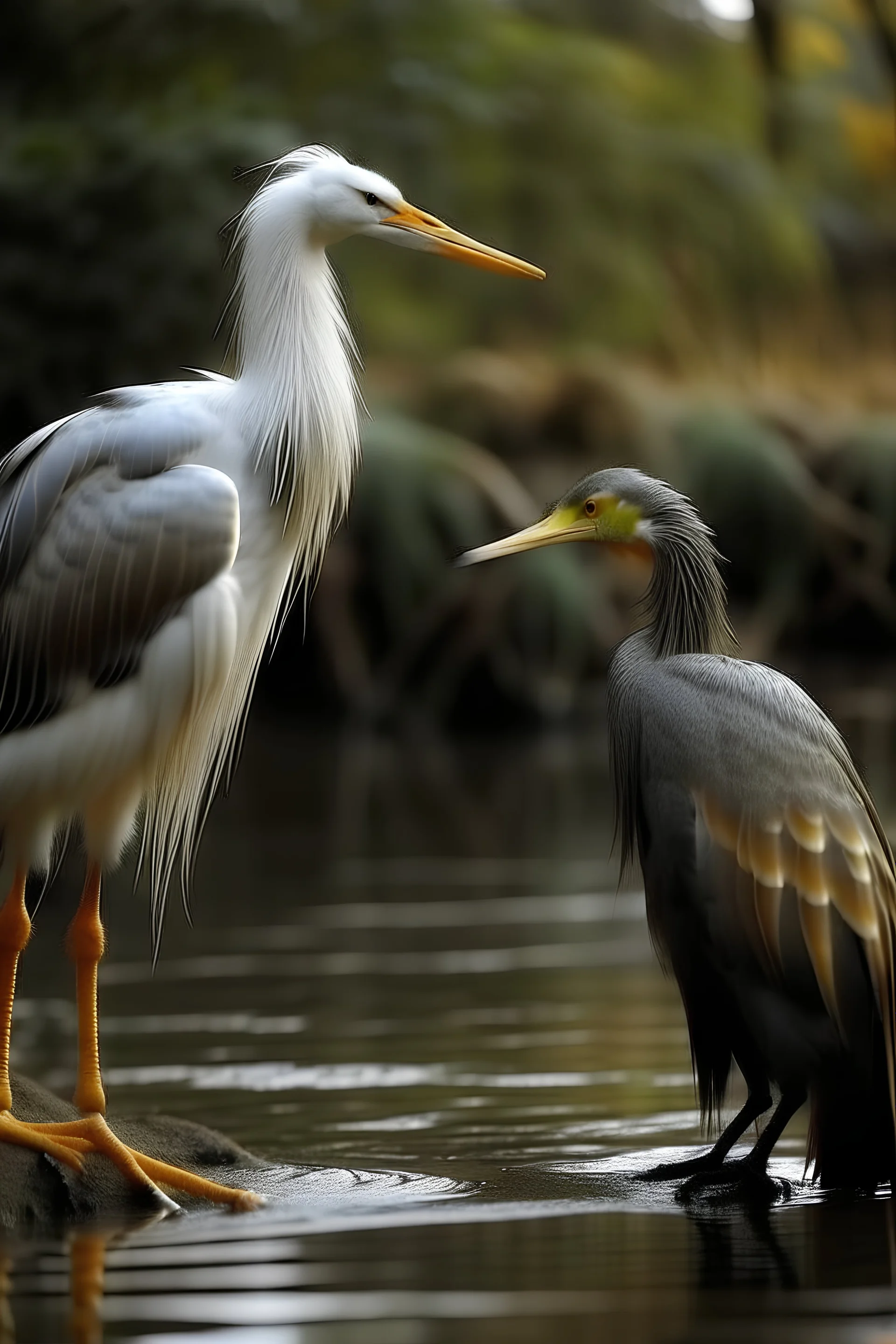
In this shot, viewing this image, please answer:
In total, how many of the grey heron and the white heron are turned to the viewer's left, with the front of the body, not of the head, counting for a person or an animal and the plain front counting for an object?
1

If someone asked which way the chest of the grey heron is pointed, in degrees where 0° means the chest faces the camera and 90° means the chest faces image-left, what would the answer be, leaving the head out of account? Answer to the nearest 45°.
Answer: approximately 90°

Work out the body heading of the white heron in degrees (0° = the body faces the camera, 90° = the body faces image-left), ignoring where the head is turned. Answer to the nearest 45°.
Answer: approximately 270°

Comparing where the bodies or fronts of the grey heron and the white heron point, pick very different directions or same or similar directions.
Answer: very different directions
